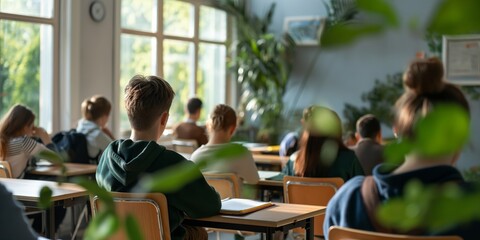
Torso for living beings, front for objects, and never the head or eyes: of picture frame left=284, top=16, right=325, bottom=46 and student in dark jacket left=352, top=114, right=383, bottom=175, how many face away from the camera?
1

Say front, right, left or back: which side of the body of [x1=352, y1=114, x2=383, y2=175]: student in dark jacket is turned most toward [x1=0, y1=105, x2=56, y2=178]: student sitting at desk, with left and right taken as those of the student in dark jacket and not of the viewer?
left

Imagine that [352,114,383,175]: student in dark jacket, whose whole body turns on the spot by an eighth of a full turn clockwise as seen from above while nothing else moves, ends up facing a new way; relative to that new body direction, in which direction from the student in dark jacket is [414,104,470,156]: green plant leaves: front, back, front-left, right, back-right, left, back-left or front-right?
back-right

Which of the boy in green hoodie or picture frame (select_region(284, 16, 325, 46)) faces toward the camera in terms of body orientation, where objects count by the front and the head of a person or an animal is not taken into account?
the picture frame

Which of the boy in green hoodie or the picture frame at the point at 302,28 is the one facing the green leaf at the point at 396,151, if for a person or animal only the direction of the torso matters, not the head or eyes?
the picture frame

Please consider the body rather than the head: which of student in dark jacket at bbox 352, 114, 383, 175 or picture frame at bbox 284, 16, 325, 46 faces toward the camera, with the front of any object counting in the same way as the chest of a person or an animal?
the picture frame

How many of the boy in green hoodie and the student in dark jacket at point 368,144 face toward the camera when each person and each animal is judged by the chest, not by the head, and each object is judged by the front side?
0

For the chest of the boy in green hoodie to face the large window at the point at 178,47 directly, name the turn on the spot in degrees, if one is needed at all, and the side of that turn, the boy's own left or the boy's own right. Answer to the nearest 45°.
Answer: approximately 45° to the boy's own left

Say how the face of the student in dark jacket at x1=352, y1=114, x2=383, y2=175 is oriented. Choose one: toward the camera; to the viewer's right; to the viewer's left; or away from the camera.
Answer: away from the camera

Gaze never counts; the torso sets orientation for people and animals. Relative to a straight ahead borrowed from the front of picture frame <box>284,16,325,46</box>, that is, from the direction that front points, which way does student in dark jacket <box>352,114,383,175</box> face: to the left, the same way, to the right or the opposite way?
the opposite way

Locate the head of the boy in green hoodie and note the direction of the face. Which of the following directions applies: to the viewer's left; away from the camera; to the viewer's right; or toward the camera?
away from the camera

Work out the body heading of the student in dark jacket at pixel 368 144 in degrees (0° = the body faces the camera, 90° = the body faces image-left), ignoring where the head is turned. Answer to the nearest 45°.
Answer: approximately 180°

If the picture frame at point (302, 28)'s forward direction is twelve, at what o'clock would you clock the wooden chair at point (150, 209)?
The wooden chair is roughly at 12 o'clock from the picture frame.

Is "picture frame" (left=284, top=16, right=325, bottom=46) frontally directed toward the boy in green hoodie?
yes

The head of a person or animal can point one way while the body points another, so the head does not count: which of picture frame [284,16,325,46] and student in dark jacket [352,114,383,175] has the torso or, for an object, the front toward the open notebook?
the picture frame

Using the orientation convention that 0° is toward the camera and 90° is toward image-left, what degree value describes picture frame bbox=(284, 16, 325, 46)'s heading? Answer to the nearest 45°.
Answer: approximately 0°
